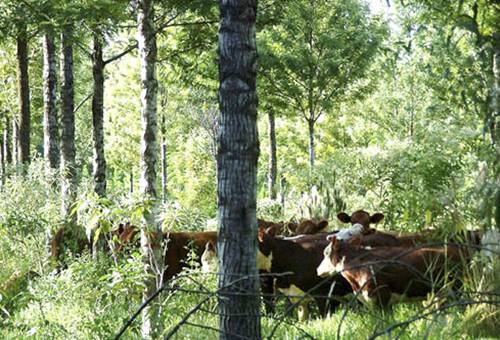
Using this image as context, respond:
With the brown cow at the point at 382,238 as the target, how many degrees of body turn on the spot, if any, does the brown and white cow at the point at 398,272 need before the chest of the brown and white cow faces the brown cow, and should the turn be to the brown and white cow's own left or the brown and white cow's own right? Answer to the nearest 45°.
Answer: approximately 90° to the brown and white cow's own right

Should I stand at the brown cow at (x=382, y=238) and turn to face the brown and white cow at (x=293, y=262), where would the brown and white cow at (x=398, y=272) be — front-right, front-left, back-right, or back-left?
front-left

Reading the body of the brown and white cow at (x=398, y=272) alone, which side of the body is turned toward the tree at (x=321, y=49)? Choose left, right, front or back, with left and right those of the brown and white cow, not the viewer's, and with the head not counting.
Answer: right

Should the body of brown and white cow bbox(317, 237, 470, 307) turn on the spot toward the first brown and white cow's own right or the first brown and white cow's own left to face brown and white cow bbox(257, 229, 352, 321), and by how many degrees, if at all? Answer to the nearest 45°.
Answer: approximately 45° to the first brown and white cow's own right

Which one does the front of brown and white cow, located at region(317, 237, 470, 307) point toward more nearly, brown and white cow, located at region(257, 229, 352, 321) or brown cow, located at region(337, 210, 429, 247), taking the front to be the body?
the brown and white cow

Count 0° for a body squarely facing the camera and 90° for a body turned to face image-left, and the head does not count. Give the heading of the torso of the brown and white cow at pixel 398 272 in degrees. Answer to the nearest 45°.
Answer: approximately 90°

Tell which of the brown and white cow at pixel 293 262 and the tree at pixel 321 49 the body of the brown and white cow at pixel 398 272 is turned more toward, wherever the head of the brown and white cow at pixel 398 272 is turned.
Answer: the brown and white cow
